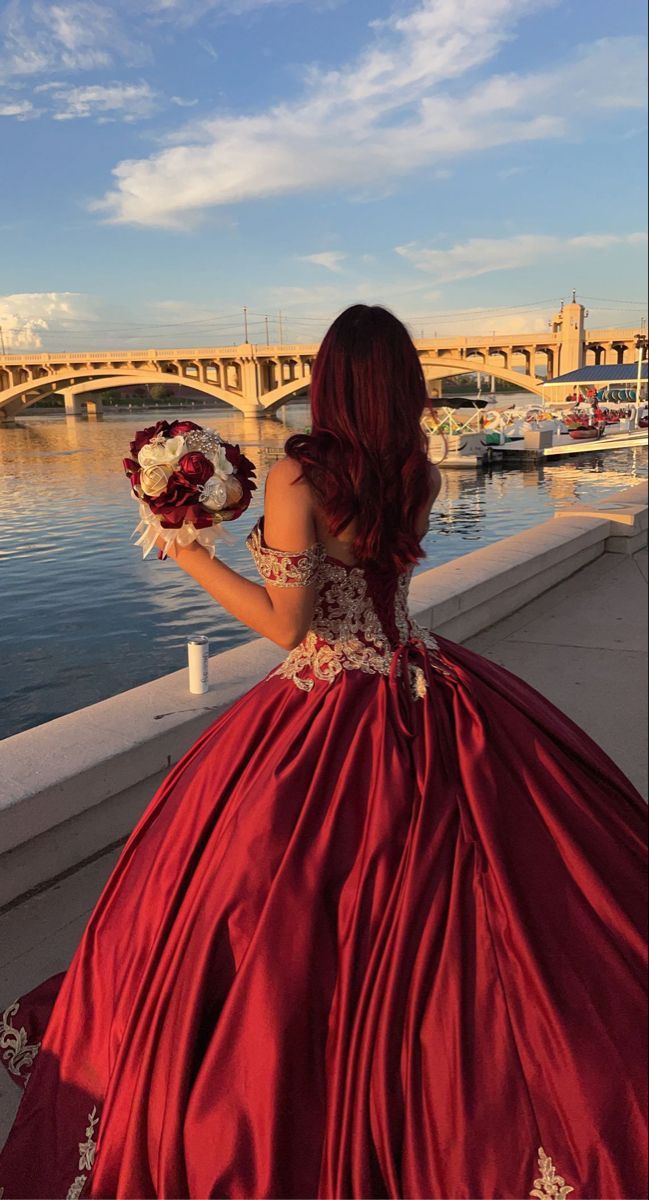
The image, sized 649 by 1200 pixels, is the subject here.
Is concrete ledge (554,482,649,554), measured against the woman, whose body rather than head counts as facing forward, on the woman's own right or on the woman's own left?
on the woman's own right

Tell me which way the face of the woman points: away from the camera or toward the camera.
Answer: away from the camera

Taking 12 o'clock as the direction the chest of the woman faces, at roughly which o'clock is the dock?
The dock is roughly at 2 o'clock from the woman.

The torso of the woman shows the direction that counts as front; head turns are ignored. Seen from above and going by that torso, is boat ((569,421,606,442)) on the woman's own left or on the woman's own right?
on the woman's own right

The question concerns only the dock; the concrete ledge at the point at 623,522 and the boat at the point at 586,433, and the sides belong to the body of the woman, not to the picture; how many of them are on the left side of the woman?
0

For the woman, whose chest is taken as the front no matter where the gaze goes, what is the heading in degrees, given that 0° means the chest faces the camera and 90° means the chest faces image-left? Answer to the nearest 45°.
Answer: approximately 135°
